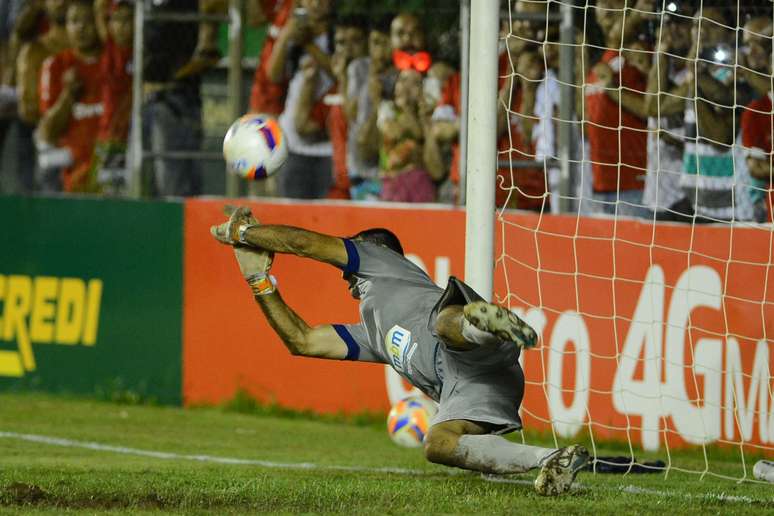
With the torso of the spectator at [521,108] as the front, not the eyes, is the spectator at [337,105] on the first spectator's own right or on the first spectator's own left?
on the first spectator's own right

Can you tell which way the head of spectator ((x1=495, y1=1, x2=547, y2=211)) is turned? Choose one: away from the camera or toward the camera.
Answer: toward the camera

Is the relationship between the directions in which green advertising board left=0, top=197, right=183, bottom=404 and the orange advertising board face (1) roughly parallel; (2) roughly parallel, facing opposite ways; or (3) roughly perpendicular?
roughly parallel

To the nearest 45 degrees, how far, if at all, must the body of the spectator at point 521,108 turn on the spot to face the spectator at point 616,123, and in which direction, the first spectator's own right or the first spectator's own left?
approximately 90° to the first spectator's own left

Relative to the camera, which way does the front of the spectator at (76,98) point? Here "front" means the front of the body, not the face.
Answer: toward the camera

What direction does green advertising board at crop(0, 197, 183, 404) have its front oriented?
toward the camera

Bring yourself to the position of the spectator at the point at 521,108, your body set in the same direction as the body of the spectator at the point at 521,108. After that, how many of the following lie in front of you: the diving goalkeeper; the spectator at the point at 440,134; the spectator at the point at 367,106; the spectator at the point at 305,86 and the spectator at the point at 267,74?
1

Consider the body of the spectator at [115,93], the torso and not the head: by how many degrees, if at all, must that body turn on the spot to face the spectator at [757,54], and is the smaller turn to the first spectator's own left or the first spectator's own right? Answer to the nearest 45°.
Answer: approximately 45° to the first spectator's own left

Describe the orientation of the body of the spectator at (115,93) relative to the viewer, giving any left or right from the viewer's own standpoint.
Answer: facing the viewer

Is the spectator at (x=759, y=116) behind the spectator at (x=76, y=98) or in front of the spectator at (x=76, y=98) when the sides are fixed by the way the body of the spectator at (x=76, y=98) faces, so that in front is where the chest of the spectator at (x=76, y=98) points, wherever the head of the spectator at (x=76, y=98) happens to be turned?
in front

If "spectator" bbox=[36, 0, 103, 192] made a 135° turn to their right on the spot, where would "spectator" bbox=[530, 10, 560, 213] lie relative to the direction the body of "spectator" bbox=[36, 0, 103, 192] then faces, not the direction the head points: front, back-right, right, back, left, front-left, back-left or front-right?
back
